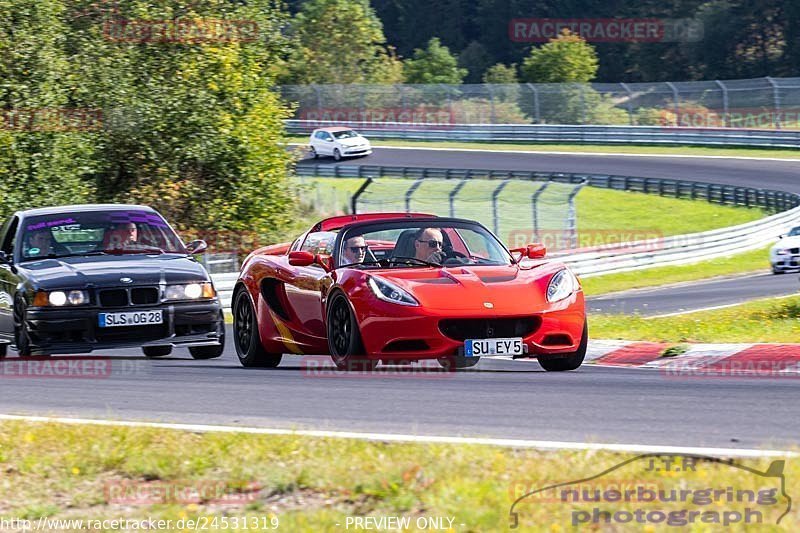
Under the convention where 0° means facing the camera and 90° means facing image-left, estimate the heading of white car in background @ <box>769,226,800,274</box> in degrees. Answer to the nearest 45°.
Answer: approximately 45°

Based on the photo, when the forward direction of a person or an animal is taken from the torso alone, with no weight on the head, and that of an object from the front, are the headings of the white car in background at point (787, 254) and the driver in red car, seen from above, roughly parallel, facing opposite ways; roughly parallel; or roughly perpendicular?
roughly perpendicular

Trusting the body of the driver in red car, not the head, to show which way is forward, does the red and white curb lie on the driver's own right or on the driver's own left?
on the driver's own left

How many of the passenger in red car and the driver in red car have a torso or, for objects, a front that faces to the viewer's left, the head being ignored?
0

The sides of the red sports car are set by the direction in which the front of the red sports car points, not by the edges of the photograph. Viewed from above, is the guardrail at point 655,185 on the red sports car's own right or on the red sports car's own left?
on the red sports car's own left

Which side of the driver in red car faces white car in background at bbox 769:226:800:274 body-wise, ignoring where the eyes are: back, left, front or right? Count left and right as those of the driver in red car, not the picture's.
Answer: left

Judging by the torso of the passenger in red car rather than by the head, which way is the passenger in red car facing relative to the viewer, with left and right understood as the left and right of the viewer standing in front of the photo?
facing the viewer and to the right of the viewer

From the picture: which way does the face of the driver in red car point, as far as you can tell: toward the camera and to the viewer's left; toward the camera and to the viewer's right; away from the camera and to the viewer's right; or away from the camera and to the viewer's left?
toward the camera and to the viewer's right

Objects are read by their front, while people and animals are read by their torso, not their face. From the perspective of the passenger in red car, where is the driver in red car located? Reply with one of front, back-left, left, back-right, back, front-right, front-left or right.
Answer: front-left

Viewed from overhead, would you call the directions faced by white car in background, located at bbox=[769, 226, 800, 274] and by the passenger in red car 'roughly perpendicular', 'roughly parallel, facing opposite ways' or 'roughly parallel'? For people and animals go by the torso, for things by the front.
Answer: roughly perpendicular

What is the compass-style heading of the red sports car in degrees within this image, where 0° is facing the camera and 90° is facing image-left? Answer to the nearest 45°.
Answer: approximately 315°
